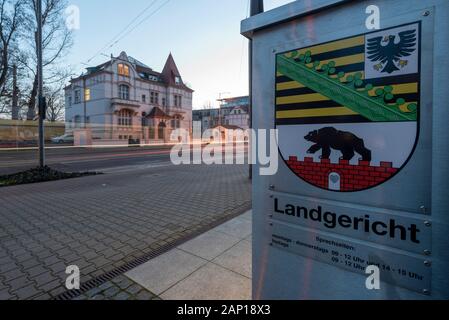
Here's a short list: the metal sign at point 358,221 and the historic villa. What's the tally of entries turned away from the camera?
0

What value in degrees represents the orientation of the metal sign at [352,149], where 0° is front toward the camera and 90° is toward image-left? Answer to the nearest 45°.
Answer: approximately 45°

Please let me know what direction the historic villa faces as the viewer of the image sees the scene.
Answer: facing the viewer and to the right of the viewer

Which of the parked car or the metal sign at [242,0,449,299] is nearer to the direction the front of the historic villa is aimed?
the metal sign
